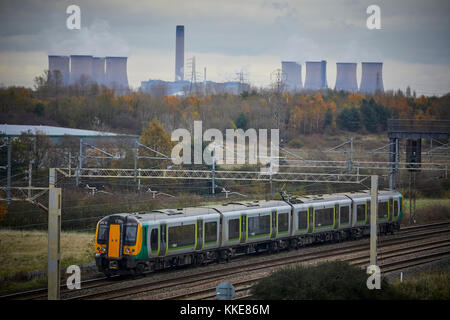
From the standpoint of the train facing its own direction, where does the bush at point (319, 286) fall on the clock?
The bush is roughly at 10 o'clock from the train.

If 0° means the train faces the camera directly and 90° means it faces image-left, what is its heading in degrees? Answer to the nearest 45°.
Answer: approximately 45°
